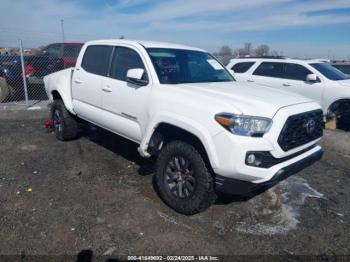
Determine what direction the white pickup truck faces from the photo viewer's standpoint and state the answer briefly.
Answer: facing the viewer and to the right of the viewer

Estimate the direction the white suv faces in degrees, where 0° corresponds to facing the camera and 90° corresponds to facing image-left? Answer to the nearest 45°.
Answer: approximately 315°

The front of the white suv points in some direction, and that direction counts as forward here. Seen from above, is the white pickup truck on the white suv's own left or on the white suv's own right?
on the white suv's own right

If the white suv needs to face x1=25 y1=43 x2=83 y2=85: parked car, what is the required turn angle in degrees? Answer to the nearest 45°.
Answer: approximately 135° to its right

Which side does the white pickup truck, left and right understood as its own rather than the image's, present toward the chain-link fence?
back

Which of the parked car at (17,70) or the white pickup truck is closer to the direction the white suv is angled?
the white pickup truck

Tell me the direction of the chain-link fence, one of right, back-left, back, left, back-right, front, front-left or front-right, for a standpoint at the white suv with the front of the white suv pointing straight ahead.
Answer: back-right

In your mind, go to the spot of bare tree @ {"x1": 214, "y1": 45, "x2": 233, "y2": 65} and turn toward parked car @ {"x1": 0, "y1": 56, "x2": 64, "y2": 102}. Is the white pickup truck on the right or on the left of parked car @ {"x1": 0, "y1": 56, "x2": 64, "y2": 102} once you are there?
left

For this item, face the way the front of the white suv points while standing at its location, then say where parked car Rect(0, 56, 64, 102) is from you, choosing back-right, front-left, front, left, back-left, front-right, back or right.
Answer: back-right

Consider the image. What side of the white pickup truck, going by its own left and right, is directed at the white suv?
left

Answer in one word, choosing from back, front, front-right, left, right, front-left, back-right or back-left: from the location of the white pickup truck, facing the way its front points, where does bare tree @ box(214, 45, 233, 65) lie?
back-left

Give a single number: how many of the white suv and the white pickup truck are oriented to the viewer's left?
0
